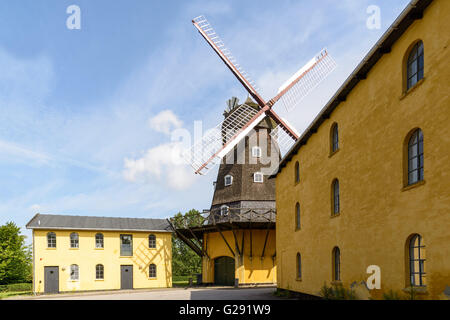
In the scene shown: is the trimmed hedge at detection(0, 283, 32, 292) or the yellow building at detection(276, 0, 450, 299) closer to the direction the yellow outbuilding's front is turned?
the yellow building

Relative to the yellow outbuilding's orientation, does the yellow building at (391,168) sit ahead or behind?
ahead

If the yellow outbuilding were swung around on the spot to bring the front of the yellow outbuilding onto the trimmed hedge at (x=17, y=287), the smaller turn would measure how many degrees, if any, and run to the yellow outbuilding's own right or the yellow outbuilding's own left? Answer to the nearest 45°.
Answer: approximately 135° to the yellow outbuilding's own right

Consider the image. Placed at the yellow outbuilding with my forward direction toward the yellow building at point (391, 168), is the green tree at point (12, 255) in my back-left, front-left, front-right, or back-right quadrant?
back-right

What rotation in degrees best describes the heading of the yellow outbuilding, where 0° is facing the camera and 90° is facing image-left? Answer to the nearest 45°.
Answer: approximately 0°
